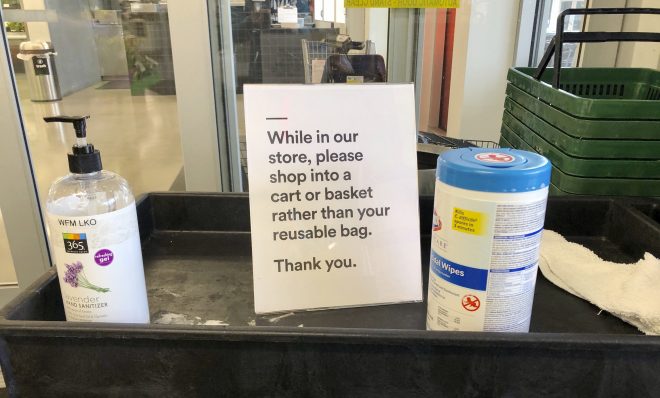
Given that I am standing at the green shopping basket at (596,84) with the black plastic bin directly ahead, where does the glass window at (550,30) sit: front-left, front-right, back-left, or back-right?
back-right

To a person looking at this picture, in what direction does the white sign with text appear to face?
facing the viewer

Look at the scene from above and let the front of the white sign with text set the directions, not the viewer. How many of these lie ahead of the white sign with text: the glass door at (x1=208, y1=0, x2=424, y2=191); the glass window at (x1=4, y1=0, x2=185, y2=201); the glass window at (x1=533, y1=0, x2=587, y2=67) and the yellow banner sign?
0

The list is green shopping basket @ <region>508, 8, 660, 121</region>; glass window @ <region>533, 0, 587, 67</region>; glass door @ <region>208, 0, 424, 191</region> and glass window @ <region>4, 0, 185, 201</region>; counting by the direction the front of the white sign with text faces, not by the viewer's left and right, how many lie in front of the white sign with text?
0

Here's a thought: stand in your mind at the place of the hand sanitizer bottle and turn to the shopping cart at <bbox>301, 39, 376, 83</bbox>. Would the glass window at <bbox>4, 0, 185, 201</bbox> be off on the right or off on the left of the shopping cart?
left

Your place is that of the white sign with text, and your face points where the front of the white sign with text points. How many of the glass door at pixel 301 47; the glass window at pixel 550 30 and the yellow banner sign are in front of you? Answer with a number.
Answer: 0

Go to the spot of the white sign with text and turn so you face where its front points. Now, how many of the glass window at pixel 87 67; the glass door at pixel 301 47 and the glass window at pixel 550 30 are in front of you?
0

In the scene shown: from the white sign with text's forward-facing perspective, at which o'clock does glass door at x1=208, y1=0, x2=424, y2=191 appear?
The glass door is roughly at 6 o'clock from the white sign with text.

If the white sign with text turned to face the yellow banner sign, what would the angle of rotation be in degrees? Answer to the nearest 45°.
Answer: approximately 180°

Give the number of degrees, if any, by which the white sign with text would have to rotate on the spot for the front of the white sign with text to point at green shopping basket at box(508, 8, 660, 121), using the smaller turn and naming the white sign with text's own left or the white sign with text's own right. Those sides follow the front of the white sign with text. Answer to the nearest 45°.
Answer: approximately 135° to the white sign with text's own left

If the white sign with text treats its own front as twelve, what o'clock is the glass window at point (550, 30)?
The glass window is roughly at 7 o'clock from the white sign with text.

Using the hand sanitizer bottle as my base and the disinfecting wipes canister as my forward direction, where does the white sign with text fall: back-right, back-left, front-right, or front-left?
front-left

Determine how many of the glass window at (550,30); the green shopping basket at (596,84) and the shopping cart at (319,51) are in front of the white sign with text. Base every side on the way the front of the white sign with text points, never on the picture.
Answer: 0

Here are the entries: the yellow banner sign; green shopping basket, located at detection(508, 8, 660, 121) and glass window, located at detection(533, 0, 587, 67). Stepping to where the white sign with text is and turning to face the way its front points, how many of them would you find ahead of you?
0

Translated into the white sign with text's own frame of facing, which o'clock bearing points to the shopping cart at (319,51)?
The shopping cart is roughly at 6 o'clock from the white sign with text.

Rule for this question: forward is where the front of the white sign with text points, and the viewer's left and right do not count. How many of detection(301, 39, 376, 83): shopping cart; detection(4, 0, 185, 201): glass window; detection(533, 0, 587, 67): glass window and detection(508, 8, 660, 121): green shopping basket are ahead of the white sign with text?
0
